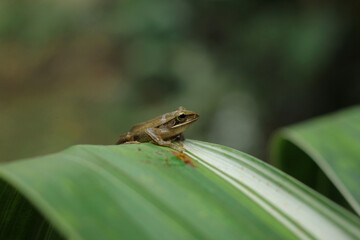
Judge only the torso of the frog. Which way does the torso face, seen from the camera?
to the viewer's right

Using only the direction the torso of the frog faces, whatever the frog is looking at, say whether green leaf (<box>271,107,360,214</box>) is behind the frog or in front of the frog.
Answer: in front
